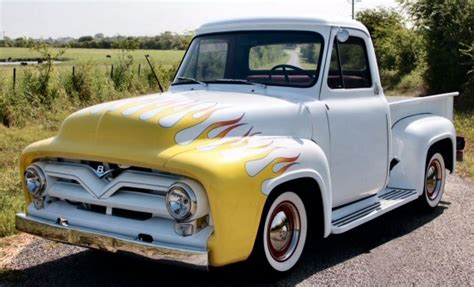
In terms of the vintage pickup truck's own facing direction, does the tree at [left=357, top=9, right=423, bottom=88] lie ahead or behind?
behind

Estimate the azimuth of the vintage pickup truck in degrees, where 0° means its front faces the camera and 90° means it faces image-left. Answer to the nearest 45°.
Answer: approximately 45°

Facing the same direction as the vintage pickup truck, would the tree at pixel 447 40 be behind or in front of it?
behind
